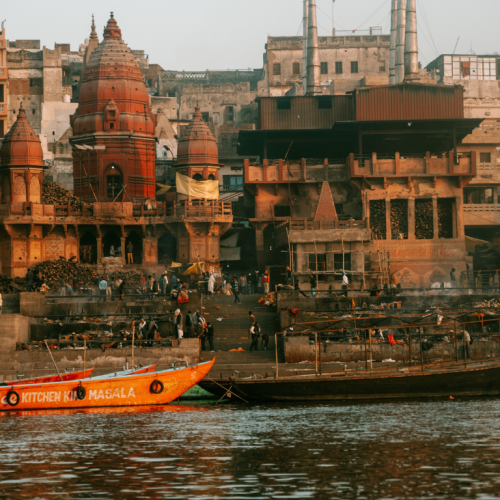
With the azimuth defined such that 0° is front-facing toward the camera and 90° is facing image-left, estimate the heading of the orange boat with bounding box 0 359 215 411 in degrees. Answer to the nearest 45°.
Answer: approximately 270°

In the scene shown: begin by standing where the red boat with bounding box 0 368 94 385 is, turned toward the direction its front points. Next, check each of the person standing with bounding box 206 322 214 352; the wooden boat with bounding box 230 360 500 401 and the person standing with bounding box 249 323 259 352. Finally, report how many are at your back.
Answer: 0

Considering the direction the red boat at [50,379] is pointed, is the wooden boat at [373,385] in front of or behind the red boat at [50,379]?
in front

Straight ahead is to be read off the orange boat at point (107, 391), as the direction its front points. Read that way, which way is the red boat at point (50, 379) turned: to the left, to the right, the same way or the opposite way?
the same way

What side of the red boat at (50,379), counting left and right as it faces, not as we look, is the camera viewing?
right

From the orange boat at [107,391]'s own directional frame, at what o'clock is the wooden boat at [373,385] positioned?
The wooden boat is roughly at 12 o'clock from the orange boat.

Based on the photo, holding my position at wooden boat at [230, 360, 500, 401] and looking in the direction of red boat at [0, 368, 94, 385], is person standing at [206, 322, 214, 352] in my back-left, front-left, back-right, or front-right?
front-right

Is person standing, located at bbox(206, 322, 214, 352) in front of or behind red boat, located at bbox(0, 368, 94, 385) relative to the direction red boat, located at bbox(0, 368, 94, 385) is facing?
in front

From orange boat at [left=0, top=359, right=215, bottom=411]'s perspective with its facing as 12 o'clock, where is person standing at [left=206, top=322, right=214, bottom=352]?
The person standing is roughly at 10 o'clock from the orange boat.

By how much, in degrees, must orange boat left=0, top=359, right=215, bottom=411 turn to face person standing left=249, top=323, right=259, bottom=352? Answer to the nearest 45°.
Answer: approximately 45° to its left
